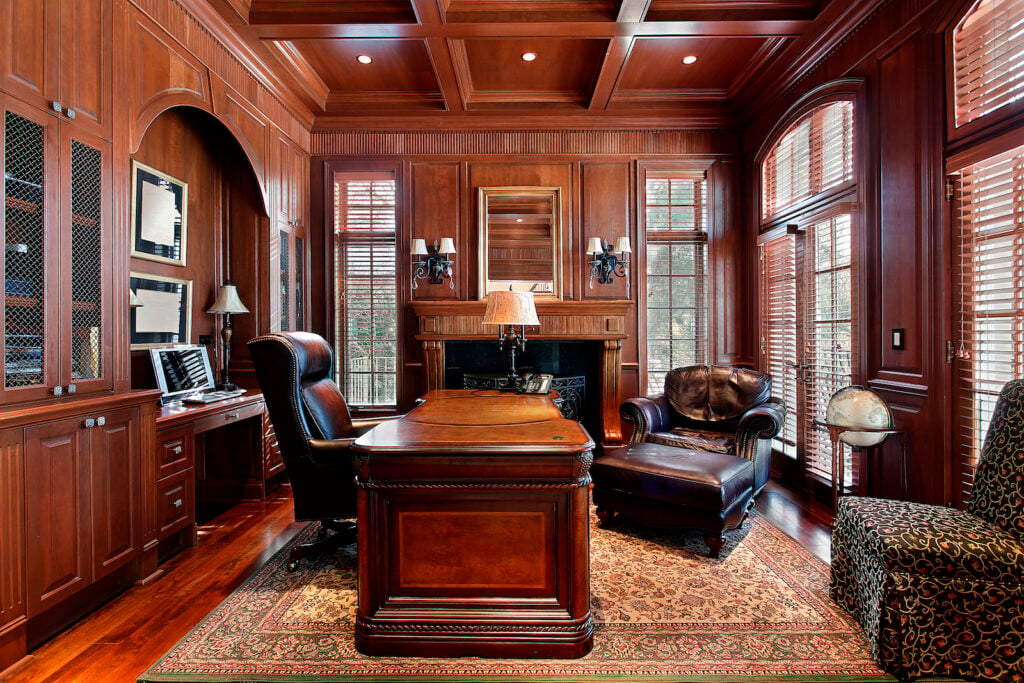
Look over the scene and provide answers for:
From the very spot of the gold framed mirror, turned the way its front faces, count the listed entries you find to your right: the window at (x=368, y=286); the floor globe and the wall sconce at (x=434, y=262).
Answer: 2

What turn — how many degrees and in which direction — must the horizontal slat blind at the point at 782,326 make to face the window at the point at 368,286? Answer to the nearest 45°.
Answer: approximately 45° to its right

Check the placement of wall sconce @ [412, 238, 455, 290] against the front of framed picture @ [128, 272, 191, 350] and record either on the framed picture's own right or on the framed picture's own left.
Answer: on the framed picture's own left

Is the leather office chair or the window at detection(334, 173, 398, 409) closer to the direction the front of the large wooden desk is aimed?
the leather office chair

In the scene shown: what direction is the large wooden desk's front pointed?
to the viewer's left

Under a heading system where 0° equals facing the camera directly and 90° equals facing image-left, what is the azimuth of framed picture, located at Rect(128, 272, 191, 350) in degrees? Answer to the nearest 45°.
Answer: approximately 315°

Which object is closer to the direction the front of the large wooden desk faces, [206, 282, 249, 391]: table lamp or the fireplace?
the table lamp

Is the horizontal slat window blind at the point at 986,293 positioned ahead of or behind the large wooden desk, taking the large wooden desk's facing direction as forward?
behind

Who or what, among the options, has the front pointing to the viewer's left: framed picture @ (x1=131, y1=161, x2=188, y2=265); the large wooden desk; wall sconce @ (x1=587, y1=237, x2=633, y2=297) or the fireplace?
the large wooden desk
